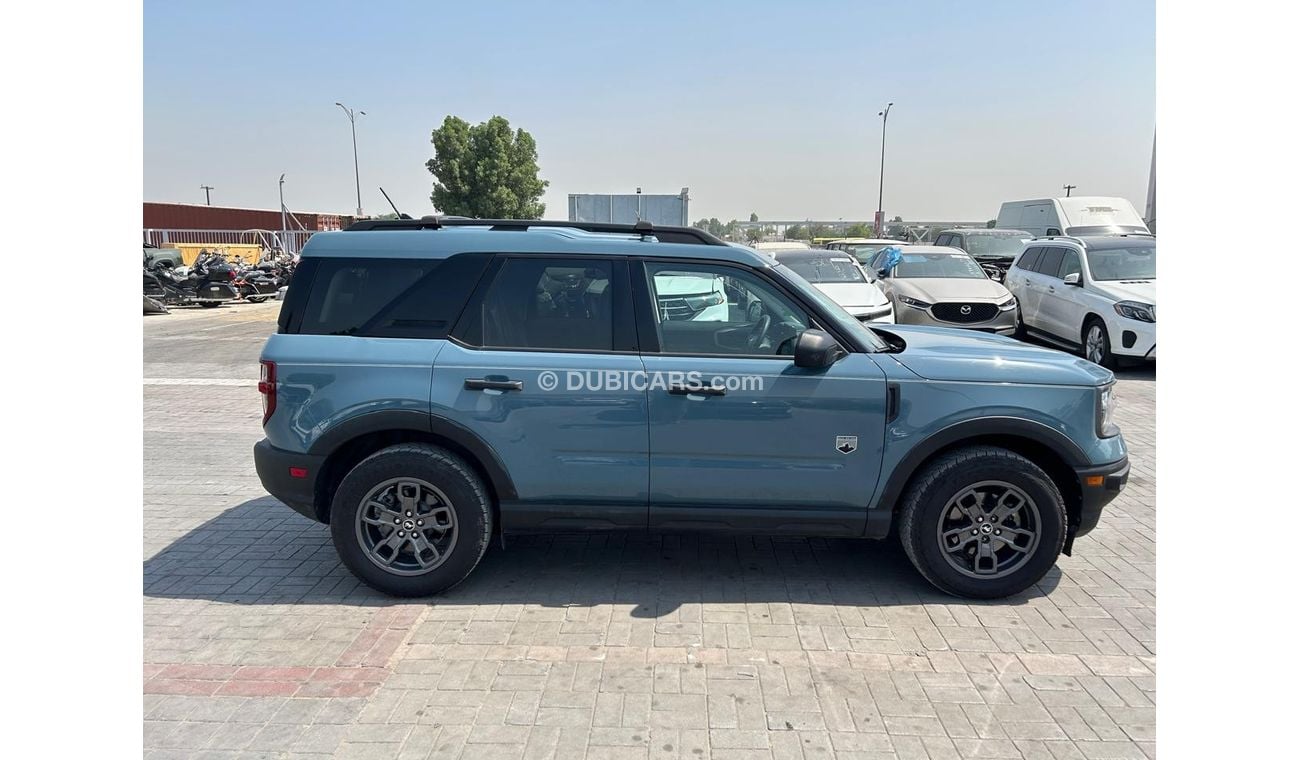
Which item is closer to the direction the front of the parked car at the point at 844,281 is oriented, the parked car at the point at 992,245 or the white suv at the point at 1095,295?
the white suv

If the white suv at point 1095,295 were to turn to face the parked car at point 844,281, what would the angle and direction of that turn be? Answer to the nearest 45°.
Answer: approximately 135° to its right

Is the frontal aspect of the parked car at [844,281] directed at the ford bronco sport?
yes

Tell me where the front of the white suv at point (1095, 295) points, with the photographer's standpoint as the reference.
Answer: facing the viewer and to the right of the viewer

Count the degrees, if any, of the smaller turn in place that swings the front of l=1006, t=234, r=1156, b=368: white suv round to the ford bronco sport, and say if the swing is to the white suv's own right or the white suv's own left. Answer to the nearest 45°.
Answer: approximately 45° to the white suv's own right

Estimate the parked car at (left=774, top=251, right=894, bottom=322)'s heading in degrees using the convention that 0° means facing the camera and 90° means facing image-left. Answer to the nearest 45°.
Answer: approximately 0°

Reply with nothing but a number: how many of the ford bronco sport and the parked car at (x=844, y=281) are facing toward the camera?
1

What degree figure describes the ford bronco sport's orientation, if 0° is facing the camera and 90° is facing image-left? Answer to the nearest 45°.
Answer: approximately 270°
